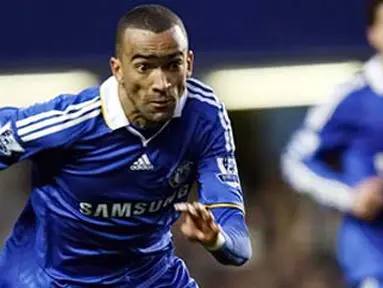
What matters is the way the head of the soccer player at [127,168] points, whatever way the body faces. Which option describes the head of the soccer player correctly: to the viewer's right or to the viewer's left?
to the viewer's right

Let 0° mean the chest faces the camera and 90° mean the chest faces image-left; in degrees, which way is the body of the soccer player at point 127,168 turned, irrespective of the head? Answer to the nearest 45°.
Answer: approximately 315°
